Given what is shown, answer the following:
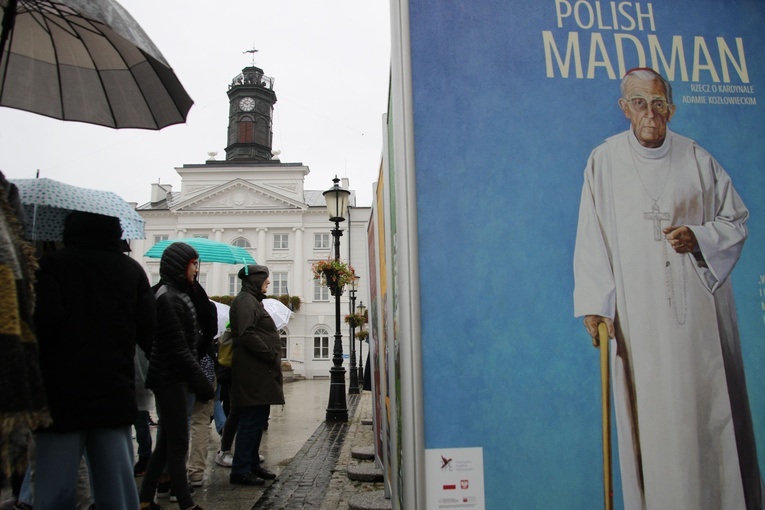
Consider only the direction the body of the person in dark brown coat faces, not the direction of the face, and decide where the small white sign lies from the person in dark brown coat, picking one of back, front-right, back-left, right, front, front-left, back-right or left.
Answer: right

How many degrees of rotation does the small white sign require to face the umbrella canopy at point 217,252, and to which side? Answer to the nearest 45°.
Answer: approximately 135° to its right

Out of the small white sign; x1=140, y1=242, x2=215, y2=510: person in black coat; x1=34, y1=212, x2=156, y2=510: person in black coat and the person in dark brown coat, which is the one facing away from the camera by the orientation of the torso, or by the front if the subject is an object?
x1=34, y1=212, x2=156, y2=510: person in black coat

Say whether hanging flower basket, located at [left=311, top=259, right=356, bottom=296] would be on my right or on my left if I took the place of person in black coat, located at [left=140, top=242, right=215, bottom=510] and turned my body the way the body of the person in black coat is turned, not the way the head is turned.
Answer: on my left

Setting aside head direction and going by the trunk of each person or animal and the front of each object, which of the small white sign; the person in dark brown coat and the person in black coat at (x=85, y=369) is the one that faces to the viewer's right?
the person in dark brown coat

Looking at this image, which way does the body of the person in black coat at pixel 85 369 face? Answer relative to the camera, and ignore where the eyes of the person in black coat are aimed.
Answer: away from the camera

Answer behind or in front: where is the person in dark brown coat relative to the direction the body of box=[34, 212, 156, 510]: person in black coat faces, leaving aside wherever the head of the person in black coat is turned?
in front

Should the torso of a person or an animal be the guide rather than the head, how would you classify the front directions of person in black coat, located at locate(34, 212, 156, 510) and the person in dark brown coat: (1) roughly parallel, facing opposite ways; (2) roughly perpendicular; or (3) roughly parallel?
roughly perpendicular

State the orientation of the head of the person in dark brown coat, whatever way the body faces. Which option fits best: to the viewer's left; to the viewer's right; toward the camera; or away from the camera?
to the viewer's right
